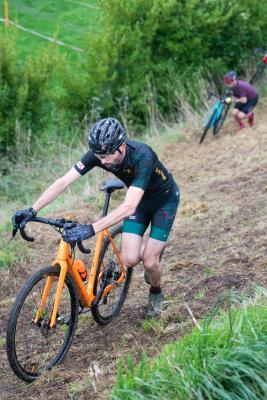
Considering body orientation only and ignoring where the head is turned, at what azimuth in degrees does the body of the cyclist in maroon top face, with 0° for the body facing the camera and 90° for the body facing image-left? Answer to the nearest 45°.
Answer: approximately 45°

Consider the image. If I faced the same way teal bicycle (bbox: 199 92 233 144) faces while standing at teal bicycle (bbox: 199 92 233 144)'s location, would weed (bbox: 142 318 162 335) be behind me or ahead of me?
ahead

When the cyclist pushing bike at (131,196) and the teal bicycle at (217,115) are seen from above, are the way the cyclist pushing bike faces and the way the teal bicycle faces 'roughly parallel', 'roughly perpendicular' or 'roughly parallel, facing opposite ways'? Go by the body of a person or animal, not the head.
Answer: roughly parallel

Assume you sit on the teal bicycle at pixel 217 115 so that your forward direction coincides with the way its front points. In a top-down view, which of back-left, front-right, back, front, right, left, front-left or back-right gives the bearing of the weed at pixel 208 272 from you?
front-left

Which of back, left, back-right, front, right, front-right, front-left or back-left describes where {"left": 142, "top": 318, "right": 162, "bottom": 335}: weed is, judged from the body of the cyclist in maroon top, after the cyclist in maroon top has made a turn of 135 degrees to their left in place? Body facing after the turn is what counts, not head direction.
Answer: right

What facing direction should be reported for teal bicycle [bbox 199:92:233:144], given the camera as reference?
facing the viewer and to the left of the viewer

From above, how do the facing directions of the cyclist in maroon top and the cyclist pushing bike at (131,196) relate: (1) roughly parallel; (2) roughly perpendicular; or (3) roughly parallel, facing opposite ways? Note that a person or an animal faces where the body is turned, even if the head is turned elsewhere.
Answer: roughly parallel

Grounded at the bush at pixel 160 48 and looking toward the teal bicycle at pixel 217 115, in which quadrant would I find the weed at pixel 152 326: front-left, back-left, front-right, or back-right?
front-right

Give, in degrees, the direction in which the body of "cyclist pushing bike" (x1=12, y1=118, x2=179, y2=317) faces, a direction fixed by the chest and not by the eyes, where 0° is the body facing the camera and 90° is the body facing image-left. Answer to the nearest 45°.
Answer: approximately 45°

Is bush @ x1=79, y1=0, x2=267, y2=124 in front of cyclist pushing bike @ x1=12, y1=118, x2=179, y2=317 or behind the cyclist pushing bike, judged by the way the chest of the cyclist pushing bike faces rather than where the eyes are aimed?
behind

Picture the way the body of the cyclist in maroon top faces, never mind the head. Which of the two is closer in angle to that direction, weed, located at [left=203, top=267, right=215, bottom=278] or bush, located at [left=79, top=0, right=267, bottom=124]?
the weed
